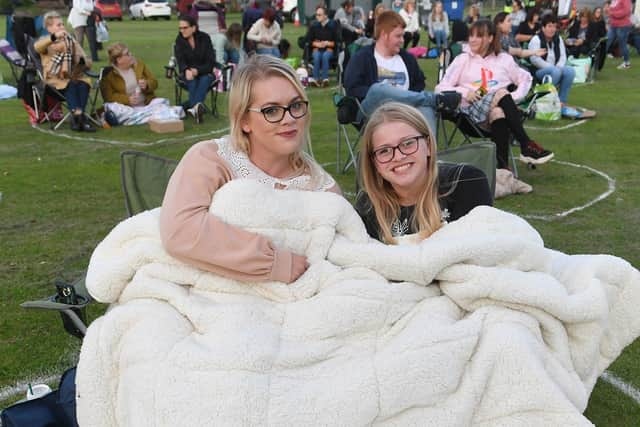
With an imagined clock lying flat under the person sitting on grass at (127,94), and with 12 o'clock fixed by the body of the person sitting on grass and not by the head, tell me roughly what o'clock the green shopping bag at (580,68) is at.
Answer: The green shopping bag is roughly at 10 o'clock from the person sitting on grass.

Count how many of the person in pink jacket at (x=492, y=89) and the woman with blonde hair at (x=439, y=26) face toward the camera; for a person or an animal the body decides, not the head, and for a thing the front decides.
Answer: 2

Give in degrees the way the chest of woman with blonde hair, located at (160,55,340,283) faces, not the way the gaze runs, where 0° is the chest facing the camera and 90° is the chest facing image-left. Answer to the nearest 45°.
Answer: approximately 315°

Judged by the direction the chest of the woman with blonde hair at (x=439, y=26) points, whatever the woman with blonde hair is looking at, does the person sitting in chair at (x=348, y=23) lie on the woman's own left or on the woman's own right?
on the woman's own right

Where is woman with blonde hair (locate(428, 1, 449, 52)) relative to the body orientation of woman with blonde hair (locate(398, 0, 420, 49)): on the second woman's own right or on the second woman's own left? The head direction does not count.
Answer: on the second woman's own left

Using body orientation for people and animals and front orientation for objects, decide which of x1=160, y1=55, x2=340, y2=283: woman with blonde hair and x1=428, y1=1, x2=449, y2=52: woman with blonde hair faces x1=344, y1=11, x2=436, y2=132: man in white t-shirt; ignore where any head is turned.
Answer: x1=428, y1=1, x2=449, y2=52: woman with blonde hair

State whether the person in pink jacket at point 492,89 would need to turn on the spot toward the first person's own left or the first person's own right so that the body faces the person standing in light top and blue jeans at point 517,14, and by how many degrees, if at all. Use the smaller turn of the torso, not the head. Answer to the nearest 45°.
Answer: approximately 180°

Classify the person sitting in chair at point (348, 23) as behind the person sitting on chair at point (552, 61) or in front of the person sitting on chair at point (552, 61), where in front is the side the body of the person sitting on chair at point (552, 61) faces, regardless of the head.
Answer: behind

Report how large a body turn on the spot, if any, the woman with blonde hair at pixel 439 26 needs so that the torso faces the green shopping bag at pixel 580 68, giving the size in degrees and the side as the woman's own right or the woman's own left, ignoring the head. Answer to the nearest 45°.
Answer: approximately 45° to the woman's own left

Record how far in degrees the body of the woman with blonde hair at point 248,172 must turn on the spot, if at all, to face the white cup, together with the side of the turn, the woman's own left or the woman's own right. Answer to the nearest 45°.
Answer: approximately 135° to the woman's own right

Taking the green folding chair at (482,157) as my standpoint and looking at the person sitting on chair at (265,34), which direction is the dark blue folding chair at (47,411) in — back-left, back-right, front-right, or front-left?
back-left
